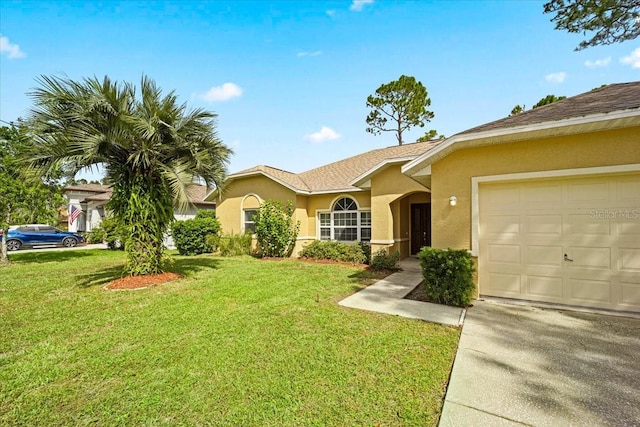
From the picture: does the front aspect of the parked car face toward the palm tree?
no

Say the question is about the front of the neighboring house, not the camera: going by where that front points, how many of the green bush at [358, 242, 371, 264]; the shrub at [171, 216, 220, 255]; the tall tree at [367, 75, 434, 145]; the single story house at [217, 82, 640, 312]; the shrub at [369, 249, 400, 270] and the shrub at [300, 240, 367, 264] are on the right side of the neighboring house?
0

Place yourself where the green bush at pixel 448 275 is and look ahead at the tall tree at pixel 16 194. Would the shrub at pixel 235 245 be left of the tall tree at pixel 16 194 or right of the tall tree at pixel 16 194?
right

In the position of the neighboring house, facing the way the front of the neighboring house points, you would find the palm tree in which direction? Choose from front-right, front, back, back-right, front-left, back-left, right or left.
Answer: front-left

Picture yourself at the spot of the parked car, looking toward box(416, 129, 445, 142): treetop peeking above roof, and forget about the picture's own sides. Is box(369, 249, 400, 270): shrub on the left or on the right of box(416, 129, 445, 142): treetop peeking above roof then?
right

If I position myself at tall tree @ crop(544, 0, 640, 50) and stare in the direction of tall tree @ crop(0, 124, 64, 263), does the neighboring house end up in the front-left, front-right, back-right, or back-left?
front-right

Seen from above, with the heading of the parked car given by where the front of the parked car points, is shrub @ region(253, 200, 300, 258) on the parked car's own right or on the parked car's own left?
on the parked car's own right

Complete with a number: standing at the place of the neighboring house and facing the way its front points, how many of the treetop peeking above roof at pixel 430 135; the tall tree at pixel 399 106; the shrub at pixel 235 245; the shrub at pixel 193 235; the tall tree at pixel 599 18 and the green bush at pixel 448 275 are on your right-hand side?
0

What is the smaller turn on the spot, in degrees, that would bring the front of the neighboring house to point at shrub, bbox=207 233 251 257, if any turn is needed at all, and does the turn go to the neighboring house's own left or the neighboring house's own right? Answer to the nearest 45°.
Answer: approximately 45° to the neighboring house's own left

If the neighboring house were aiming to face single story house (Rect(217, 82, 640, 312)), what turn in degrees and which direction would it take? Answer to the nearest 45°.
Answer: approximately 45° to its left

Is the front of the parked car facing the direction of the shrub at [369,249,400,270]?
no

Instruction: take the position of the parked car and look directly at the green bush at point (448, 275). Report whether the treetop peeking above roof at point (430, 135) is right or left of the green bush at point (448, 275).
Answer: left

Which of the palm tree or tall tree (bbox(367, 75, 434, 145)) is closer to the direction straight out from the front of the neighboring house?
the palm tree
